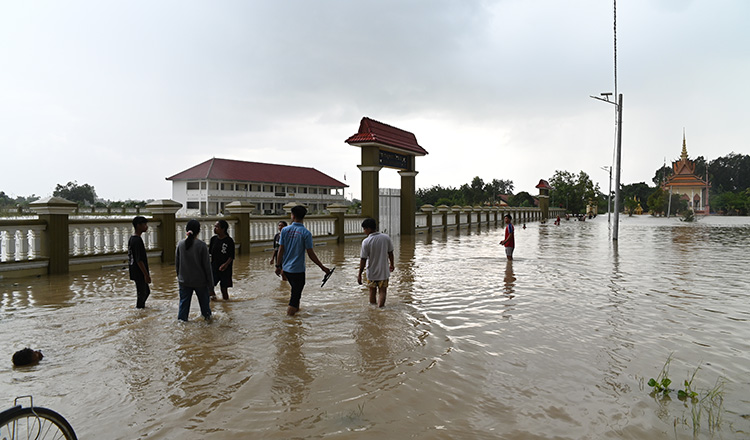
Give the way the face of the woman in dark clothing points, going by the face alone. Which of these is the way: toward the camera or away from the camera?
away from the camera

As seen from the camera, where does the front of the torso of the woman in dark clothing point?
away from the camera

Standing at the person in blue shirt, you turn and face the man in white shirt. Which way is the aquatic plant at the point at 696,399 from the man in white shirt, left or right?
right

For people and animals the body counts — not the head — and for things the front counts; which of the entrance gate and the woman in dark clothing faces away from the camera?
the woman in dark clothing

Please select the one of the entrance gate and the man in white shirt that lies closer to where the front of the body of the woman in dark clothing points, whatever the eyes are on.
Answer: the entrance gate

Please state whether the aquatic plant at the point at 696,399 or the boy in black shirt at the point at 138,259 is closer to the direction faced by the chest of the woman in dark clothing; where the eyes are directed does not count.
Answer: the boy in black shirt

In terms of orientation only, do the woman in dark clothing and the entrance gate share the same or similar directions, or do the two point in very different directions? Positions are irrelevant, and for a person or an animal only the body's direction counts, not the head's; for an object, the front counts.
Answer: very different directions

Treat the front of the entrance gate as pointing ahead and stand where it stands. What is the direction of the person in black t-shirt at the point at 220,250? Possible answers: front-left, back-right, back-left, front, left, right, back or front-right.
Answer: front-right

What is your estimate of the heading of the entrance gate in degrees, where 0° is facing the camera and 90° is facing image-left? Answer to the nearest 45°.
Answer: approximately 315°

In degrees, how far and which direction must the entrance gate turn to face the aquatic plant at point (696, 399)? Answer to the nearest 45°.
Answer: approximately 45° to its right

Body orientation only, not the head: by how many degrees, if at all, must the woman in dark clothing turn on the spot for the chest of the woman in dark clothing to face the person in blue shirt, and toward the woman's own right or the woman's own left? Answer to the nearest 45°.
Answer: approximately 90° to the woman's own right

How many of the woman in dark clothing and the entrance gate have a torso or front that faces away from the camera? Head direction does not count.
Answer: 1

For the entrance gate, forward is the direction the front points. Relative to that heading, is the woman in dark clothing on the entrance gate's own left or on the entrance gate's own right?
on the entrance gate's own right

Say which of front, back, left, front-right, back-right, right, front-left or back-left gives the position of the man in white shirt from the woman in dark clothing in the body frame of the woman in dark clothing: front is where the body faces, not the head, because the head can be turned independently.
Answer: right

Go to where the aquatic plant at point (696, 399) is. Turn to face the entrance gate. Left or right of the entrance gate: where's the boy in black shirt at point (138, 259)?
left

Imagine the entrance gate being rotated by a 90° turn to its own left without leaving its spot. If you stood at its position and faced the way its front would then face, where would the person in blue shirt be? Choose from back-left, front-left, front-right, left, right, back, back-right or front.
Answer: back-right
